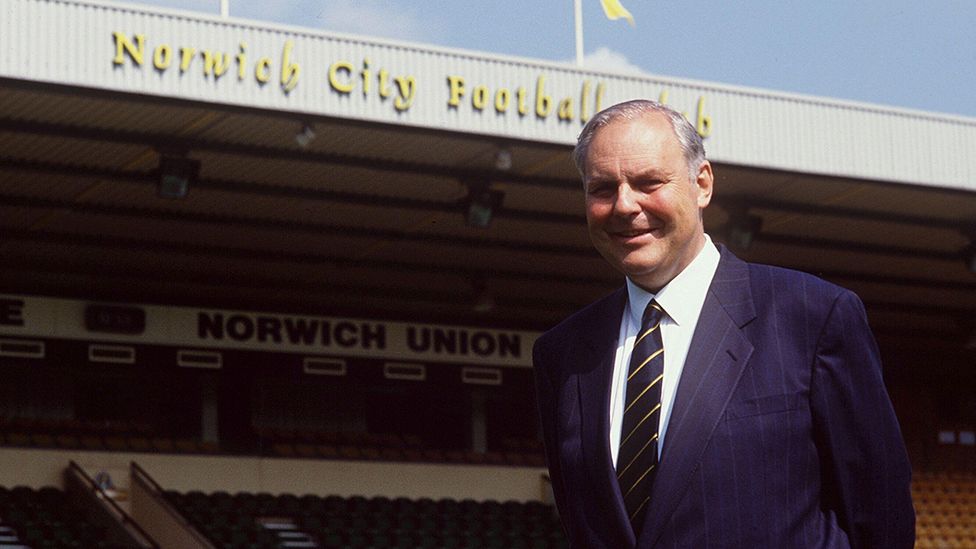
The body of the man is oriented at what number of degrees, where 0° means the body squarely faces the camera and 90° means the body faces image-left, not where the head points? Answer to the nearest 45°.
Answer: approximately 45°

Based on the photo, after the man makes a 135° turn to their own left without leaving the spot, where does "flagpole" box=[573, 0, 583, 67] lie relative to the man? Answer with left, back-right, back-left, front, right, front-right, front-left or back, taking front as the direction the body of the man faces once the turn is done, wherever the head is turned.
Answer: left

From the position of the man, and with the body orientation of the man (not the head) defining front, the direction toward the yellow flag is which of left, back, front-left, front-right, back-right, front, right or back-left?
back-right
